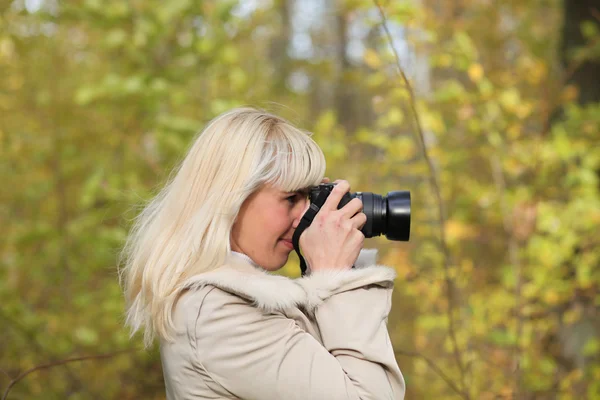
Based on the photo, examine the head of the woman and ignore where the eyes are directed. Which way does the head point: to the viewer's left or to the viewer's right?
to the viewer's right

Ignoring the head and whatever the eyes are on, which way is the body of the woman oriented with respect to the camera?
to the viewer's right
